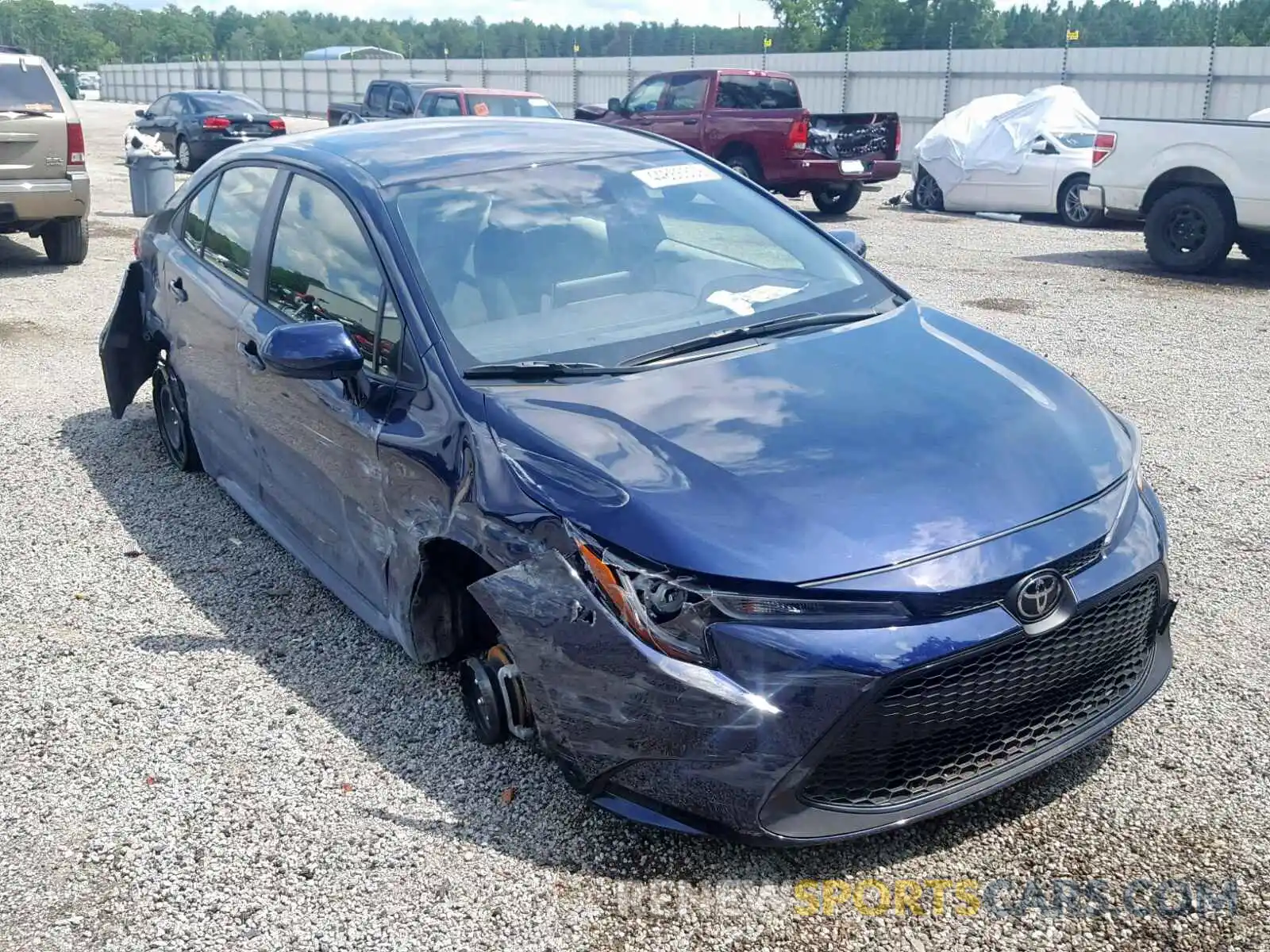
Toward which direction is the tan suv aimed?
away from the camera

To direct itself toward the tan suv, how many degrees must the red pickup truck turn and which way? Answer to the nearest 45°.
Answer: approximately 90° to its left

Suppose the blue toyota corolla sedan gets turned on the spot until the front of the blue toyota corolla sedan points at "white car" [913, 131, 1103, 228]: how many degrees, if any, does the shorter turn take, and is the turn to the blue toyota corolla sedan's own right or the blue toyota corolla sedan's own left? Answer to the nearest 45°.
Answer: approximately 135° to the blue toyota corolla sedan's own left

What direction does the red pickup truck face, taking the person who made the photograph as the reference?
facing away from the viewer and to the left of the viewer

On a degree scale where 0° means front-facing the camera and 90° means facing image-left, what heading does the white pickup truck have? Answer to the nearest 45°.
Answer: approximately 270°

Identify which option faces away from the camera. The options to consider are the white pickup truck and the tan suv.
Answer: the tan suv

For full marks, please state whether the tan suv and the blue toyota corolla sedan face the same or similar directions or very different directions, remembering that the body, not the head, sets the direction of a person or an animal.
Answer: very different directions

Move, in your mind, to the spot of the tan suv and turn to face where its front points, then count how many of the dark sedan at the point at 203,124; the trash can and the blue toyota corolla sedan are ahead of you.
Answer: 2

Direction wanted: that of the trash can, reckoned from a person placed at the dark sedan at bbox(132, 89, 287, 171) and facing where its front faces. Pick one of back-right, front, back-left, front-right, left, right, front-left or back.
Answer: back-left

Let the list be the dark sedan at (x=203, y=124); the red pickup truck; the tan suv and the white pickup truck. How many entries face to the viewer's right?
1

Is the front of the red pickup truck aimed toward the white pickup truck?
no

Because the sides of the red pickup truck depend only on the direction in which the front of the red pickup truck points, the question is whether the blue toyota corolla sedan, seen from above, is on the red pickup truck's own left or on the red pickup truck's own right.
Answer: on the red pickup truck's own left

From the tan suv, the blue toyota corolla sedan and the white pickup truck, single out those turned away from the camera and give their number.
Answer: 1

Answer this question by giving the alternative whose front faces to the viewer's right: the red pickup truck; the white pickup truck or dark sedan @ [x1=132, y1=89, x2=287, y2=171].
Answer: the white pickup truck

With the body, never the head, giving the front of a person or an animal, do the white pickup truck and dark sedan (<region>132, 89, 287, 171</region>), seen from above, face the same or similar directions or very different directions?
very different directions

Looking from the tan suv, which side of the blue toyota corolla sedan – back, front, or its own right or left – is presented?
back

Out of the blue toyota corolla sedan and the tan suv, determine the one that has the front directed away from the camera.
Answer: the tan suv

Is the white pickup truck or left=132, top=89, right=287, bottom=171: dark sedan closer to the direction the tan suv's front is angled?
the dark sedan

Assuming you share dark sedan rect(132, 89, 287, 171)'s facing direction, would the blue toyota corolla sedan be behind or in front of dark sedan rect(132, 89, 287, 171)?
behind
